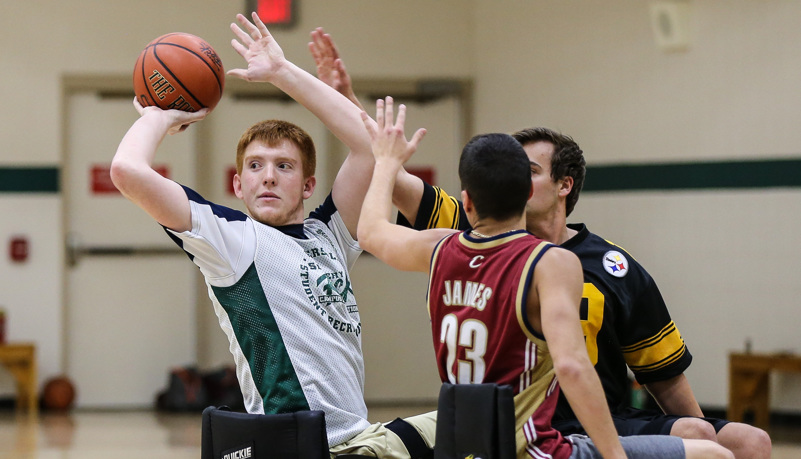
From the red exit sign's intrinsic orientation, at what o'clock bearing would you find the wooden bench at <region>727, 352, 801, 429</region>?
The wooden bench is roughly at 10 o'clock from the red exit sign.

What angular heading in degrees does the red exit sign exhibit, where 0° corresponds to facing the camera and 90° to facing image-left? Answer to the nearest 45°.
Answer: approximately 0°
